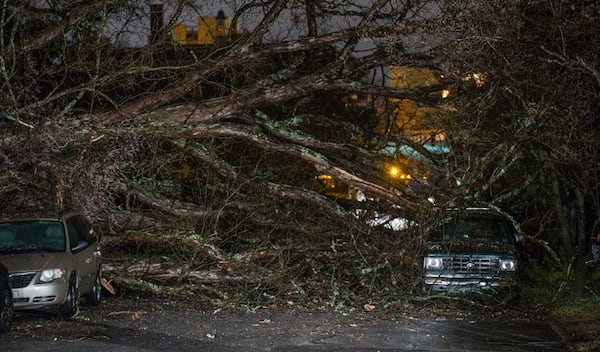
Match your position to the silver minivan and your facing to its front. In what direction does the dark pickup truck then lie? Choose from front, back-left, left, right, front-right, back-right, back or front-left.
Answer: back-left

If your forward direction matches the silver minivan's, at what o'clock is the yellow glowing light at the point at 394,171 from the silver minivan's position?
The yellow glowing light is roughly at 7 o'clock from the silver minivan.

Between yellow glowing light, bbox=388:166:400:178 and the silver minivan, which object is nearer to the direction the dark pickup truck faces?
the silver minivan

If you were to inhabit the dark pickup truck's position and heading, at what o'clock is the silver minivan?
The silver minivan is roughly at 2 o'clock from the dark pickup truck.

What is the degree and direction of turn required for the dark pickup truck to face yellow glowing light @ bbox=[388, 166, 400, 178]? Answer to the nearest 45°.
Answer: approximately 135° to its right

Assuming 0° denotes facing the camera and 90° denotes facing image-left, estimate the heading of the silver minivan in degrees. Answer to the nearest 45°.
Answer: approximately 45°
